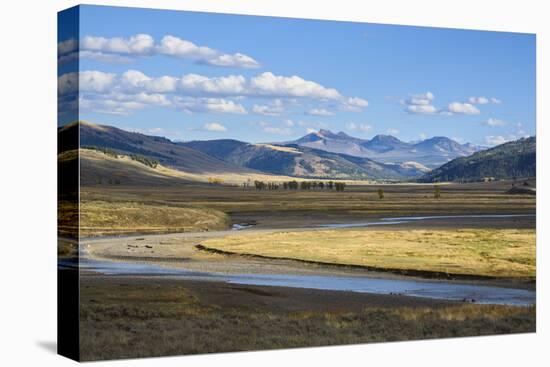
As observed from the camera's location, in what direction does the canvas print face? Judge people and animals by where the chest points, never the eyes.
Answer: facing the viewer and to the right of the viewer
